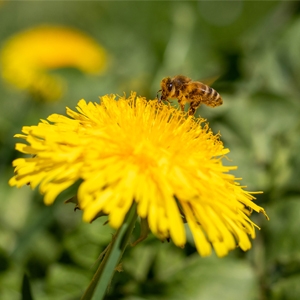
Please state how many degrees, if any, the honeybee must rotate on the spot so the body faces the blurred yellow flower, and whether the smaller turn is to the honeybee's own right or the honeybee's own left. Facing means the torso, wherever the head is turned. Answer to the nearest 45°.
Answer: approximately 45° to the honeybee's own right

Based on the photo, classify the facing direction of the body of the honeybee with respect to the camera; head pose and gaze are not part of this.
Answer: to the viewer's left
